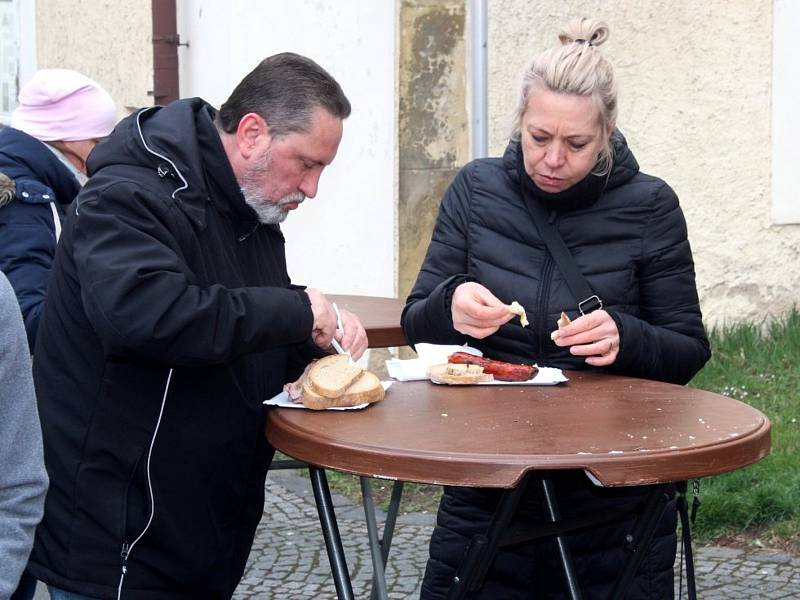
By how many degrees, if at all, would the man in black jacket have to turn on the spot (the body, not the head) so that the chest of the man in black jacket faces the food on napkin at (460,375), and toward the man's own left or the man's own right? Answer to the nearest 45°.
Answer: approximately 45° to the man's own left

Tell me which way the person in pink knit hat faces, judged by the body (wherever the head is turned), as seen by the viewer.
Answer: to the viewer's right

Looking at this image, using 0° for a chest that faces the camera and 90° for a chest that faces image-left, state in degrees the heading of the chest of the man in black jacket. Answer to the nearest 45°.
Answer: approximately 270°

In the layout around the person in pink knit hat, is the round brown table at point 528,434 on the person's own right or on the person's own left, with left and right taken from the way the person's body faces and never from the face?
on the person's own right

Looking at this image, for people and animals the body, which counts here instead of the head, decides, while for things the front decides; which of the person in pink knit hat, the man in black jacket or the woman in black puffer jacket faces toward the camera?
the woman in black puffer jacket

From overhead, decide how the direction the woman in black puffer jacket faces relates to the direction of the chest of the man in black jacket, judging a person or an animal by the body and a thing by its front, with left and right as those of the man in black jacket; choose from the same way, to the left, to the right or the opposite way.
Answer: to the right

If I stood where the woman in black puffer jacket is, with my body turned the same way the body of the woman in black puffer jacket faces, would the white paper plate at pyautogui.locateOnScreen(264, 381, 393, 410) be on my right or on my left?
on my right

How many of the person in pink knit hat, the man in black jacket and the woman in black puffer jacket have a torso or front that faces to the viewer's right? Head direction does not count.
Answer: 2

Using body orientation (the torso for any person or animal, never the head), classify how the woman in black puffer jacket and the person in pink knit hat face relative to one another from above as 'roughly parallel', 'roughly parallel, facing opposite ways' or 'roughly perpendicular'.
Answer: roughly perpendicular

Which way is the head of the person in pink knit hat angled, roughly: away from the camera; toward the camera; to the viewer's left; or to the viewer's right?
to the viewer's right
